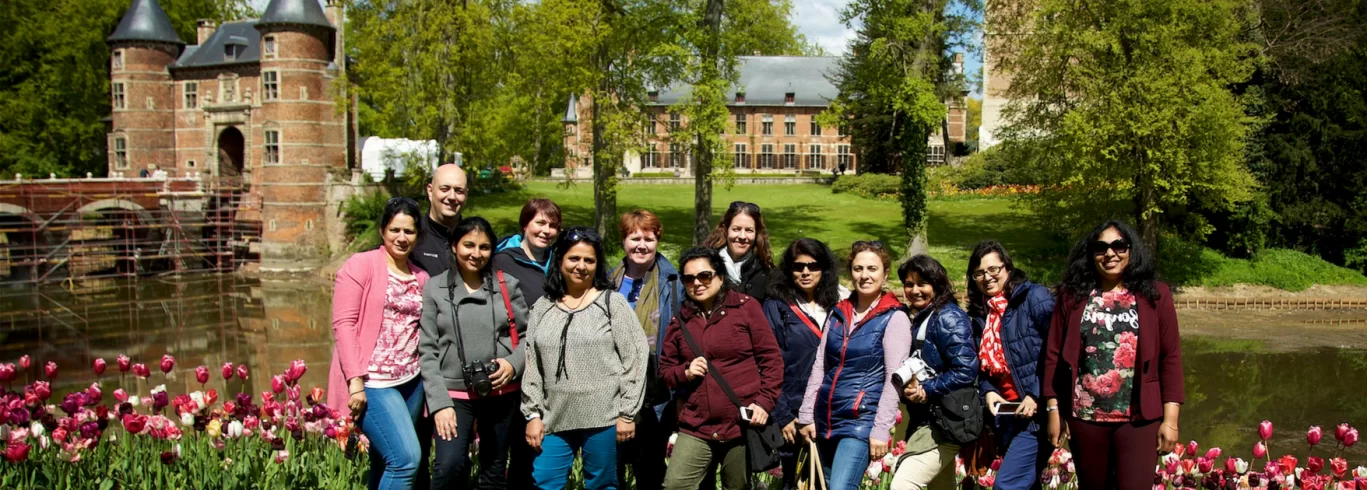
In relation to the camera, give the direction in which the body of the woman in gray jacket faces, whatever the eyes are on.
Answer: toward the camera

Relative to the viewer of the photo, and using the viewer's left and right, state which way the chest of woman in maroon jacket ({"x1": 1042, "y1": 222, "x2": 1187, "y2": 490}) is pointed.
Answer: facing the viewer

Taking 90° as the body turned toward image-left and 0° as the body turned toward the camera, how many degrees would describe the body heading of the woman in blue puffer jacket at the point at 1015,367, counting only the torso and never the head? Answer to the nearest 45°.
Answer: approximately 45°

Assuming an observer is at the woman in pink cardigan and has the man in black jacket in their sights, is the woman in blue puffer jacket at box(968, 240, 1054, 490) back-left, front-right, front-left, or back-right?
front-right

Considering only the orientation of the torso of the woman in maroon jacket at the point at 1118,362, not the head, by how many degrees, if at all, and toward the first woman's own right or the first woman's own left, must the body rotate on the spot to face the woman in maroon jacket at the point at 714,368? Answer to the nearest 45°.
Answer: approximately 90° to the first woman's own right

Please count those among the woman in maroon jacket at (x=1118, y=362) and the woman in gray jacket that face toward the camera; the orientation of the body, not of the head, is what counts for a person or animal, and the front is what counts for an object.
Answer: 2

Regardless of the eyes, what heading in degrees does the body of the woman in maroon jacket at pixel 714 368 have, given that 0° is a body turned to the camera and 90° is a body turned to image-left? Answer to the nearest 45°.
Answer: approximately 45°

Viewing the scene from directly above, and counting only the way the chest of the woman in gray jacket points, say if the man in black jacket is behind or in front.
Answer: behind

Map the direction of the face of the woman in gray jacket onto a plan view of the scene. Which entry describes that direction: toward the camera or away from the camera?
toward the camera

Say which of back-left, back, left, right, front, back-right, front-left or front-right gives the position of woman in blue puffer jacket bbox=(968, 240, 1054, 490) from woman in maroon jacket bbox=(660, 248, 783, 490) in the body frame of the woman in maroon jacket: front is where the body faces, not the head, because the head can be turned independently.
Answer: back-left

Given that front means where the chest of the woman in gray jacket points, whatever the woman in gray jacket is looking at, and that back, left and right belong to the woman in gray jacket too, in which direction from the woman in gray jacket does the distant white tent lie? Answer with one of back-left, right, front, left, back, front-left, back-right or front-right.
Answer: back

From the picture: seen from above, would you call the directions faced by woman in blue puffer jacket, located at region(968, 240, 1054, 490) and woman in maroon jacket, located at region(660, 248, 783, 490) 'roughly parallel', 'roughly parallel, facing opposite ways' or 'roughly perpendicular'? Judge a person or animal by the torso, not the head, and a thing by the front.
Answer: roughly parallel
